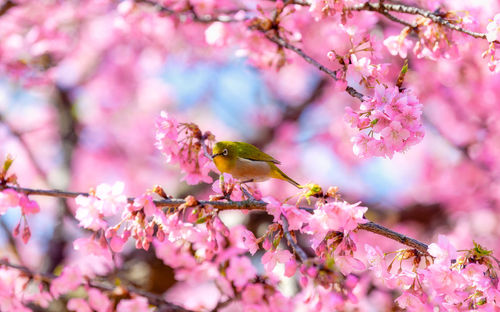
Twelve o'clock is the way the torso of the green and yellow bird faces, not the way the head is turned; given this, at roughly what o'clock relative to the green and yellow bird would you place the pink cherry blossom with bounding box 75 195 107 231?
The pink cherry blossom is roughly at 12 o'clock from the green and yellow bird.

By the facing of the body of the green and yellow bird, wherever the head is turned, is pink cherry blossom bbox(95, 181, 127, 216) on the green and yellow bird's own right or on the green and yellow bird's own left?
on the green and yellow bird's own left

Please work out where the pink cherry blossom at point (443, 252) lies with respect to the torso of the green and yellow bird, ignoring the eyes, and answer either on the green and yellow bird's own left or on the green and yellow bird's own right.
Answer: on the green and yellow bird's own left

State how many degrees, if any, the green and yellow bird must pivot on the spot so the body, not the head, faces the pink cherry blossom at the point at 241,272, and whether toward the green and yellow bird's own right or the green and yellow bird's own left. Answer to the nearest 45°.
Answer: approximately 90° to the green and yellow bird's own left

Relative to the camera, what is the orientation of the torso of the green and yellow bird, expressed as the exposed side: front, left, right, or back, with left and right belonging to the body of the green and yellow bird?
left

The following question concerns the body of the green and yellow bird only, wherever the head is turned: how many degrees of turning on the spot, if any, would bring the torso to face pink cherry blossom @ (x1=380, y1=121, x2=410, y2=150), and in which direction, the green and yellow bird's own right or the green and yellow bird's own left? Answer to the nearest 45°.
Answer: approximately 135° to the green and yellow bird's own left
